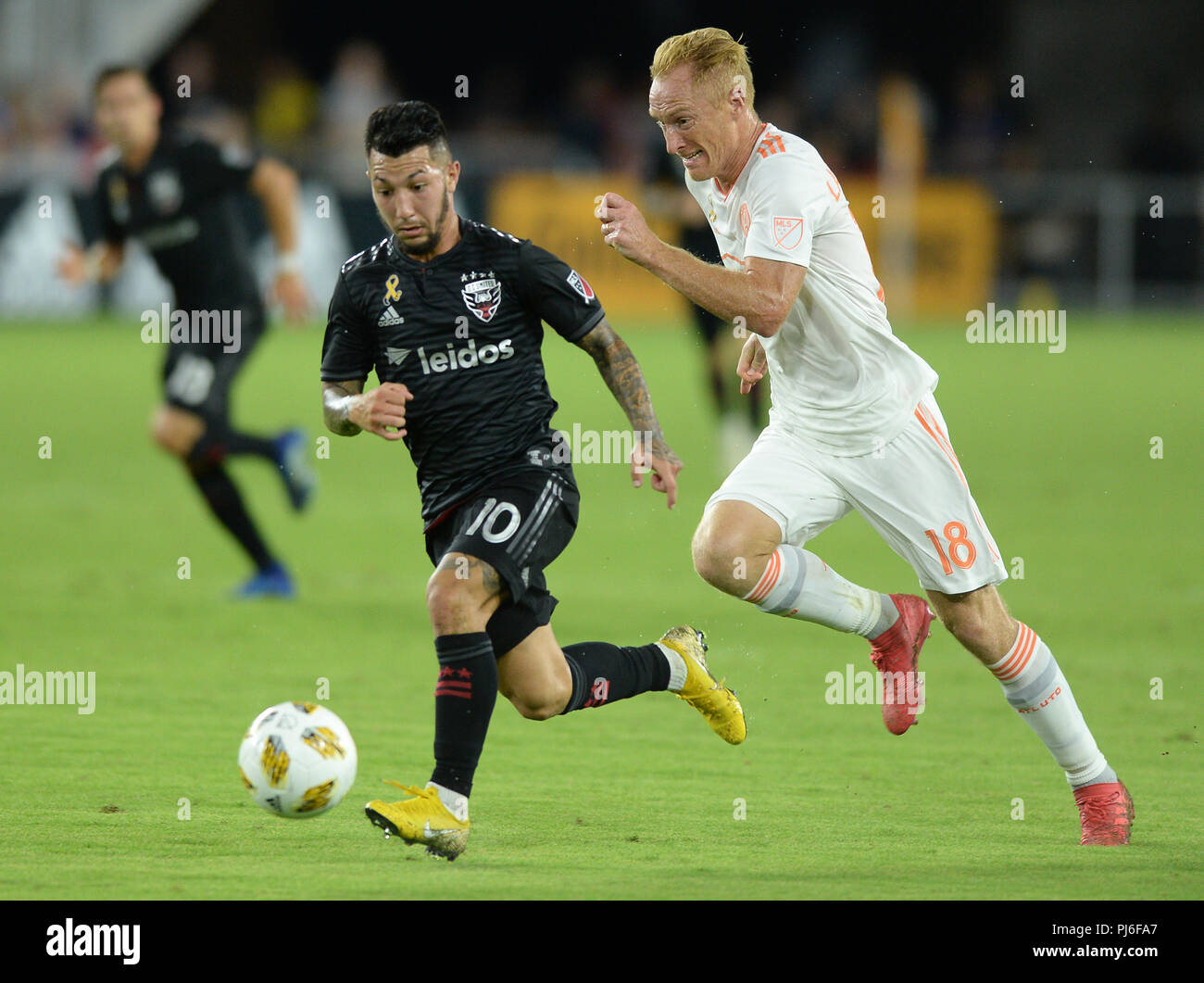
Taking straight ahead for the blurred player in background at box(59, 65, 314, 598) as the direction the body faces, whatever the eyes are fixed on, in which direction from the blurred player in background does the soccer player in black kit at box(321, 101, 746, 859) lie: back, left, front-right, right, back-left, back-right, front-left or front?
front-left

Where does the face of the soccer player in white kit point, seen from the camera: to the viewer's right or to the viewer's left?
to the viewer's left

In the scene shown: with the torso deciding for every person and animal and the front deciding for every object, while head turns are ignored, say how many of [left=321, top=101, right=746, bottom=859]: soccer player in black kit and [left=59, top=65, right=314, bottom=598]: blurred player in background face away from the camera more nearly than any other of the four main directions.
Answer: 0

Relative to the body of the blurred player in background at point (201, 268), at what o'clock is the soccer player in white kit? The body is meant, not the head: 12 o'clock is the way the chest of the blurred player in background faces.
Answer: The soccer player in white kit is roughly at 10 o'clock from the blurred player in background.

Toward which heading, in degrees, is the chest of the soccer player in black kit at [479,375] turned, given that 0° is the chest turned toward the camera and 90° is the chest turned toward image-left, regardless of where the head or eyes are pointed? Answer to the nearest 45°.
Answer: approximately 45°

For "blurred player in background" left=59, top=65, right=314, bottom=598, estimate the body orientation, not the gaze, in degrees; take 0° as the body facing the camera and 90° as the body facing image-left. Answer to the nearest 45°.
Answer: approximately 45°

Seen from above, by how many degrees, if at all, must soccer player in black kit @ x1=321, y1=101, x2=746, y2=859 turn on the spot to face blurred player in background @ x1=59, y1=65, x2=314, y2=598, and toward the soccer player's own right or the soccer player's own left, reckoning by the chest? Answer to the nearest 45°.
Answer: approximately 135° to the soccer player's own right
